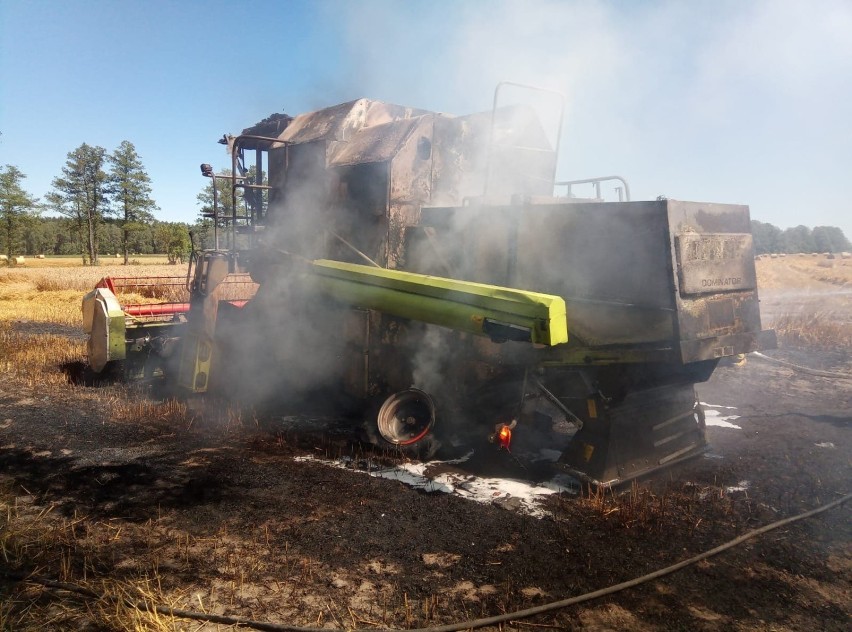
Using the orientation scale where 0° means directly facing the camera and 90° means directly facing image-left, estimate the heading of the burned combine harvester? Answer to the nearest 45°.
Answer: approximately 135°

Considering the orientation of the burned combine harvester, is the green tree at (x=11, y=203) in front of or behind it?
in front

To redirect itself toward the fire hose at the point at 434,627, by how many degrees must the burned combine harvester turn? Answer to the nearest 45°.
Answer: approximately 135° to its left

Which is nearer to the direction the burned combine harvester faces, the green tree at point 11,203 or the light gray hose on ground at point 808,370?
the green tree

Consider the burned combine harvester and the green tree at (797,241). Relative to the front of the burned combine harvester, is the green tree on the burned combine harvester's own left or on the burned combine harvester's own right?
on the burned combine harvester's own right

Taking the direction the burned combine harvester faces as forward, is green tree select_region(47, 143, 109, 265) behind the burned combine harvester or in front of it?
in front

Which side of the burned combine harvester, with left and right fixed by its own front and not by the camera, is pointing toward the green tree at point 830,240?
right
